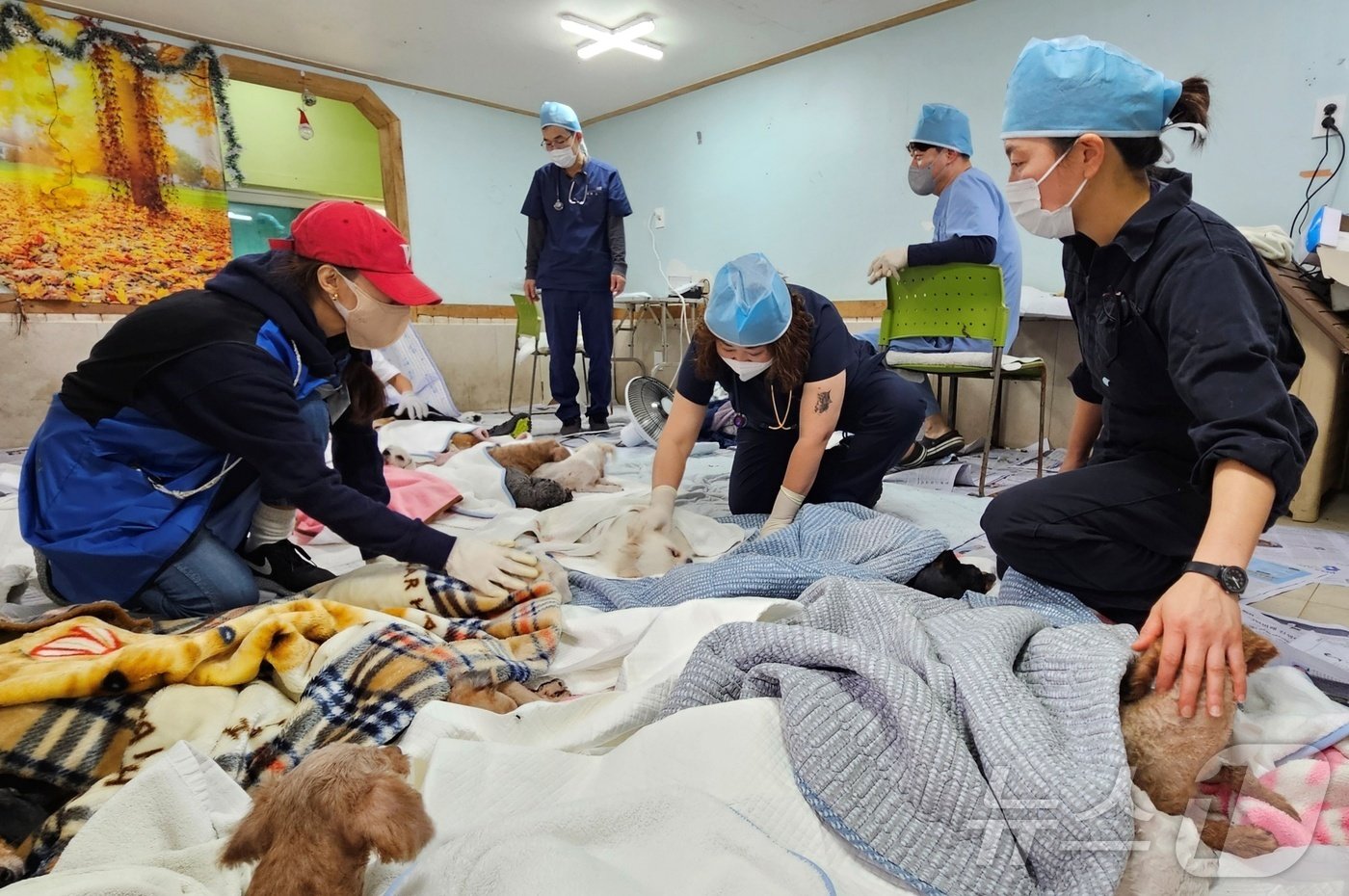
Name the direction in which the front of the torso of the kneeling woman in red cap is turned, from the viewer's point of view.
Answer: to the viewer's right

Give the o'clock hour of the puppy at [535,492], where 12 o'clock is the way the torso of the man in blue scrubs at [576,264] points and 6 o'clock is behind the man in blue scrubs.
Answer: The puppy is roughly at 12 o'clock from the man in blue scrubs.

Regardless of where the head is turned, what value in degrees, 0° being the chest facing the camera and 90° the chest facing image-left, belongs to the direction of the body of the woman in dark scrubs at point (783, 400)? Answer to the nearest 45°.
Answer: approximately 45°

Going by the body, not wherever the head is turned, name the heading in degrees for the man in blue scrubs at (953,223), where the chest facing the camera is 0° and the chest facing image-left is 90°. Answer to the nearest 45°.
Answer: approximately 90°

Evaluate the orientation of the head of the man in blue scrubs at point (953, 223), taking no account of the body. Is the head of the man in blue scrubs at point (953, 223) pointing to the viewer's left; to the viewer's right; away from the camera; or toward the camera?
to the viewer's left

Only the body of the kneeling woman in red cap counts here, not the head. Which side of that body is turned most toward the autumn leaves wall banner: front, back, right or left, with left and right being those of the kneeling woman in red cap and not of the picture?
left

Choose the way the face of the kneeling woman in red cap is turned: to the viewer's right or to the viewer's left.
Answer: to the viewer's right

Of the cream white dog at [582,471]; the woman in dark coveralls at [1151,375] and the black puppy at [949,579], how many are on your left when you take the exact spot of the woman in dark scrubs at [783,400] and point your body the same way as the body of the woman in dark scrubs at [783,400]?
2

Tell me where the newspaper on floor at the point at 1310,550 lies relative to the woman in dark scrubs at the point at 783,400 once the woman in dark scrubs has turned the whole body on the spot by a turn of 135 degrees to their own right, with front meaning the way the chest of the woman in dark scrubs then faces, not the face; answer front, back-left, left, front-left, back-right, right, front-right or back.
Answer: right

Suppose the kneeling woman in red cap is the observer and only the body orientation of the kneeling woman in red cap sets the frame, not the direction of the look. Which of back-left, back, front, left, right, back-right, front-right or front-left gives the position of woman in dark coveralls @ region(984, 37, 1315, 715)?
front-right

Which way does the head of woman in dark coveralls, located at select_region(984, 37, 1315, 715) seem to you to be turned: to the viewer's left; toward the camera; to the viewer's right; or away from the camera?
to the viewer's left
